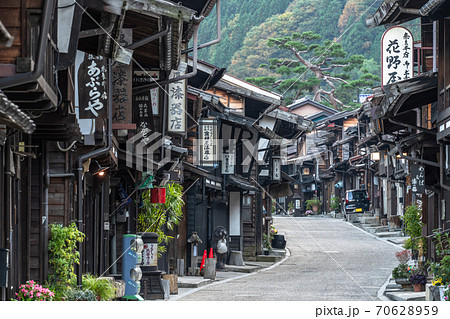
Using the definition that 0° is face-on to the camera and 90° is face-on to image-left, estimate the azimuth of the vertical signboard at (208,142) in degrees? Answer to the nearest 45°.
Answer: approximately 0°

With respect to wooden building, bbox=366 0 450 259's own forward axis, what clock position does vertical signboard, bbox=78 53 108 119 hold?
The vertical signboard is roughly at 10 o'clock from the wooden building.

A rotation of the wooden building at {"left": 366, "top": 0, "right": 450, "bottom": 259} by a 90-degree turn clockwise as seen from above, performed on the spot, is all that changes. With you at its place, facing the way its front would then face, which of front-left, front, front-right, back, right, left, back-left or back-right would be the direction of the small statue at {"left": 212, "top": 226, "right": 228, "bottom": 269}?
front-left

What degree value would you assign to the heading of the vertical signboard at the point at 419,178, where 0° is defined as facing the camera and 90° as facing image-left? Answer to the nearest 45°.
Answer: approximately 0°

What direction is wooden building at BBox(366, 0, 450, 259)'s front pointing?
to the viewer's left

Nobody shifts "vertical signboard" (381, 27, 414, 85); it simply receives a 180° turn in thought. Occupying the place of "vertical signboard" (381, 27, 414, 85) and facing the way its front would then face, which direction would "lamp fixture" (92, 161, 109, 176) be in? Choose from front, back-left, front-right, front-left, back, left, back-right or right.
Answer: back-left

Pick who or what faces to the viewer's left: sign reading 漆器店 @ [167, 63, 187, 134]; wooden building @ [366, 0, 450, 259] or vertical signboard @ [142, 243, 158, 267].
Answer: the wooden building

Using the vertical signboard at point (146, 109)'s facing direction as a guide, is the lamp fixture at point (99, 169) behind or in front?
in front

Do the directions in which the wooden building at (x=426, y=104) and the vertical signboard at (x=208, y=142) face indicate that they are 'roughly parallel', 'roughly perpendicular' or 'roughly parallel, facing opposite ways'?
roughly perpendicular

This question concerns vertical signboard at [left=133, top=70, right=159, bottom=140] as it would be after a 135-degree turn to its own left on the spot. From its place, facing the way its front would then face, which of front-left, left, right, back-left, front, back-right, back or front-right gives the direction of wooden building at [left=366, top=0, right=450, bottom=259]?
front-right
